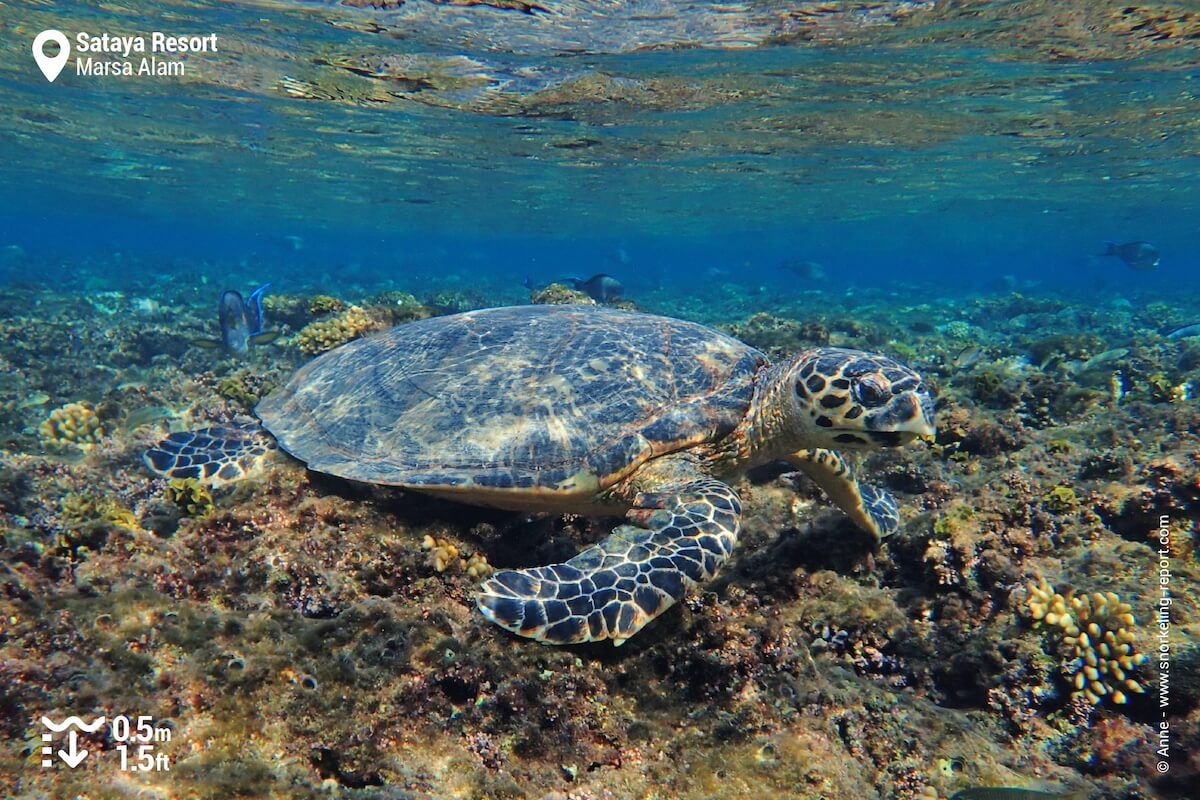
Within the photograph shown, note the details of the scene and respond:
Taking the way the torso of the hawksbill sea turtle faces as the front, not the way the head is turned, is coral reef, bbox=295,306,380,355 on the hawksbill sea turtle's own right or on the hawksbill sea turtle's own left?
on the hawksbill sea turtle's own left

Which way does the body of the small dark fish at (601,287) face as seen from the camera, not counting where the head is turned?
to the viewer's right

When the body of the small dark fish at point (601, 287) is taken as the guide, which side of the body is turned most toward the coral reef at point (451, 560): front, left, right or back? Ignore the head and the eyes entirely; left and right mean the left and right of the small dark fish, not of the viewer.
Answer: right

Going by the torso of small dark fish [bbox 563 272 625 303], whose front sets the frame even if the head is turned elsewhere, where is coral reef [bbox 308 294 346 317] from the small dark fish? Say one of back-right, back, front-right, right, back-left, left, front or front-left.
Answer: back-right

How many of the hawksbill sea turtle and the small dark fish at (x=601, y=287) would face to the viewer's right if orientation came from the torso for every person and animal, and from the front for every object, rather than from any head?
2

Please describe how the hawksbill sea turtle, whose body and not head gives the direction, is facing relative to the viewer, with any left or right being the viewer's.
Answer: facing to the right of the viewer

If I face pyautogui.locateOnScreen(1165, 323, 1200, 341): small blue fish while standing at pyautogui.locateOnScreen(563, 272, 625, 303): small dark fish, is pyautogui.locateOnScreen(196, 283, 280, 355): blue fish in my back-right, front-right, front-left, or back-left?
back-right

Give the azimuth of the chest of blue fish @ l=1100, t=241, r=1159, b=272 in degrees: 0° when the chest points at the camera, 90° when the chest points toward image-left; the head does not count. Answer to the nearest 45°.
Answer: approximately 270°

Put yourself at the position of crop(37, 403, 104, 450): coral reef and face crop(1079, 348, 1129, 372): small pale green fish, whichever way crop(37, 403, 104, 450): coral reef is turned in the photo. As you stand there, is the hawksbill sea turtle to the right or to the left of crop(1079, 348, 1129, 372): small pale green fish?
right
